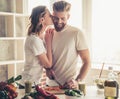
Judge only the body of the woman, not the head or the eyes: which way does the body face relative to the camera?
to the viewer's right

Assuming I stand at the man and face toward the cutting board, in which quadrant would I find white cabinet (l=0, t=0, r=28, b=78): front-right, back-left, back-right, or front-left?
back-right

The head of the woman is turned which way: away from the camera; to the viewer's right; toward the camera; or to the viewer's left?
to the viewer's right

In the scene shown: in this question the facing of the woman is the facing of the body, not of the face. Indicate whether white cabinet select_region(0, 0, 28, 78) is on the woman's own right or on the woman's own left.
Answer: on the woman's own left
